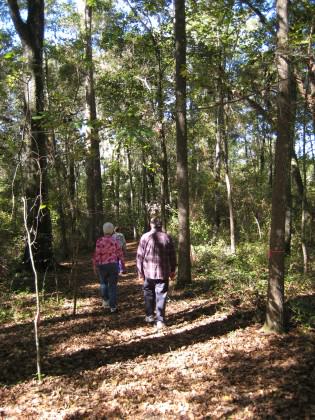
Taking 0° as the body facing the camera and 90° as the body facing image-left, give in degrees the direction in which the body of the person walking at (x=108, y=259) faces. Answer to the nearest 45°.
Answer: approximately 180°

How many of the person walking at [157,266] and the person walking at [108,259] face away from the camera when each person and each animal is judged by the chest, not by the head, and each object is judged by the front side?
2

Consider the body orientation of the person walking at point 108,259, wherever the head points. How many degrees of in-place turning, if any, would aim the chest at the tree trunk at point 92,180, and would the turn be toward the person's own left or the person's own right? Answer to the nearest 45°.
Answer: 0° — they already face it

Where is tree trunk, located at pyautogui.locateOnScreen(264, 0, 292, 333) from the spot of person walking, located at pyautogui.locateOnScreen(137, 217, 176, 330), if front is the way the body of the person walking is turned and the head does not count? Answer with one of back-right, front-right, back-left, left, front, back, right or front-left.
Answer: back-right

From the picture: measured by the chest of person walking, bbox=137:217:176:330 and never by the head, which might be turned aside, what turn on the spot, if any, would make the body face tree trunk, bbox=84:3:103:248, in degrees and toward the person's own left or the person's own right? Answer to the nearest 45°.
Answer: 0° — they already face it

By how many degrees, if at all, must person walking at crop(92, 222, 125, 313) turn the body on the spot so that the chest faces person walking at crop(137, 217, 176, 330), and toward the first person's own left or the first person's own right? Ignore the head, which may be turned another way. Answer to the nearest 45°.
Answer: approximately 135° to the first person's own right

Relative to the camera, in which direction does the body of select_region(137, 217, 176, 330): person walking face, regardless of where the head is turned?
away from the camera
